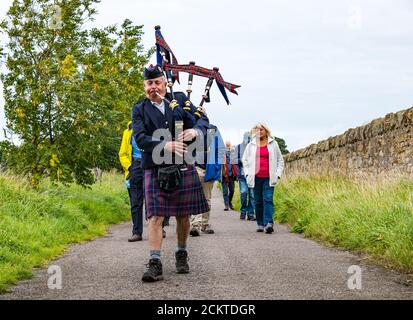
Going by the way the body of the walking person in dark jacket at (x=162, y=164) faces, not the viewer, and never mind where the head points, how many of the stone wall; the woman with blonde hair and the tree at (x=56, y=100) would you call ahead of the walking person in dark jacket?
0

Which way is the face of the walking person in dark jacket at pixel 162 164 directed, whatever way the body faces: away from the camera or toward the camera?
toward the camera

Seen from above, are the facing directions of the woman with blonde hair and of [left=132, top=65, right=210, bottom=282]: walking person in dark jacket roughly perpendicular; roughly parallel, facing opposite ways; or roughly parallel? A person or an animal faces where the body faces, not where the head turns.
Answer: roughly parallel

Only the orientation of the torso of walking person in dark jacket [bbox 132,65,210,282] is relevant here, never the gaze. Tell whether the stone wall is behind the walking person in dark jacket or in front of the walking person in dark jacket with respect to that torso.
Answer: behind

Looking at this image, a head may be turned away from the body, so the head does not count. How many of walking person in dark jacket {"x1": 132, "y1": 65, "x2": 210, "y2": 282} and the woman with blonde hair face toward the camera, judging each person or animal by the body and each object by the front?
2

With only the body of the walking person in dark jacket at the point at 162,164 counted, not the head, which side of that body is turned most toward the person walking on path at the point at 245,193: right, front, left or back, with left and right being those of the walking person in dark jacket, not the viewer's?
back

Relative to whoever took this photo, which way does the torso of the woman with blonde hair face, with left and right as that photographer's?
facing the viewer

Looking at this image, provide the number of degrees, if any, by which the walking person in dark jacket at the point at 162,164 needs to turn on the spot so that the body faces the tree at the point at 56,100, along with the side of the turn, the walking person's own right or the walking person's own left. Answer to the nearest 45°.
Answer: approximately 180°

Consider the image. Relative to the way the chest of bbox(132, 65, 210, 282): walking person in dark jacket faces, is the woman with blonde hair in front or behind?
behind

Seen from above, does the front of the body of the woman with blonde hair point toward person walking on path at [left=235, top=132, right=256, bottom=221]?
no

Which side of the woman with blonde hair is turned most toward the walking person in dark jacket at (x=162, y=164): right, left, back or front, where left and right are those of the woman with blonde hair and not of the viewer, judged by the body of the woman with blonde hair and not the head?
front

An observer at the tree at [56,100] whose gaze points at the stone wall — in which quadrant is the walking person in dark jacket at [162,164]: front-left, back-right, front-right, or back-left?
front-right

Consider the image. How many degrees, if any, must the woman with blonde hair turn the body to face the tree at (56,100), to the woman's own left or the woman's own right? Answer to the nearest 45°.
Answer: approximately 135° to the woman's own right

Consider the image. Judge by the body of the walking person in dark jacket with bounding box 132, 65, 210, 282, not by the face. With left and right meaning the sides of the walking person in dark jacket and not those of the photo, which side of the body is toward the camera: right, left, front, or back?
front
